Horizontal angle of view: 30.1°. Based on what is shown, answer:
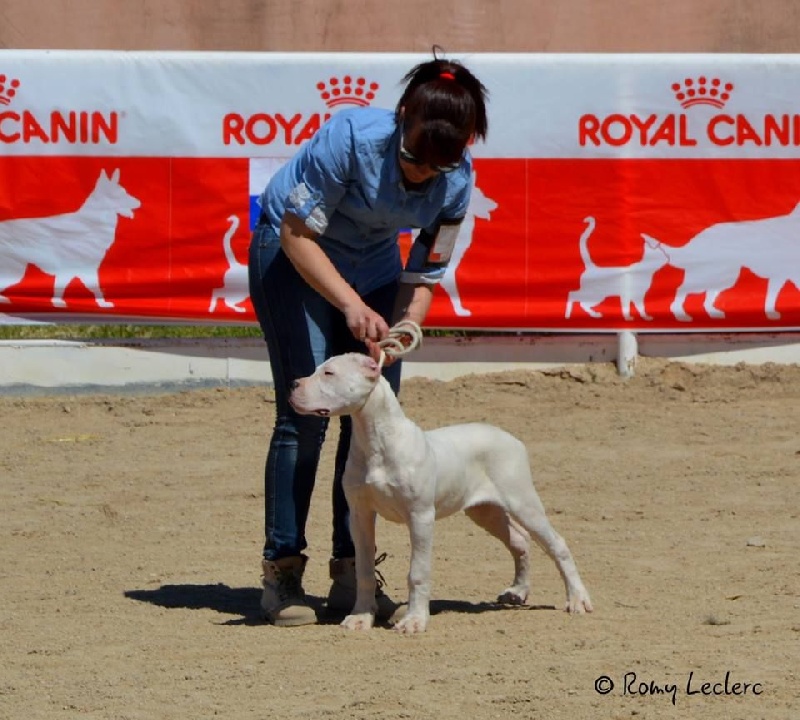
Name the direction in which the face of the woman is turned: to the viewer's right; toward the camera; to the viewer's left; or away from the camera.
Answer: toward the camera

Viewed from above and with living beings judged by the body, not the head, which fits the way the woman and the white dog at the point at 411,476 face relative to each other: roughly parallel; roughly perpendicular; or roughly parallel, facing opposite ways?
roughly perpendicular

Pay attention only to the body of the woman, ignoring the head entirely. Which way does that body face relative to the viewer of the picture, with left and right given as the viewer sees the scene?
facing the viewer and to the right of the viewer
